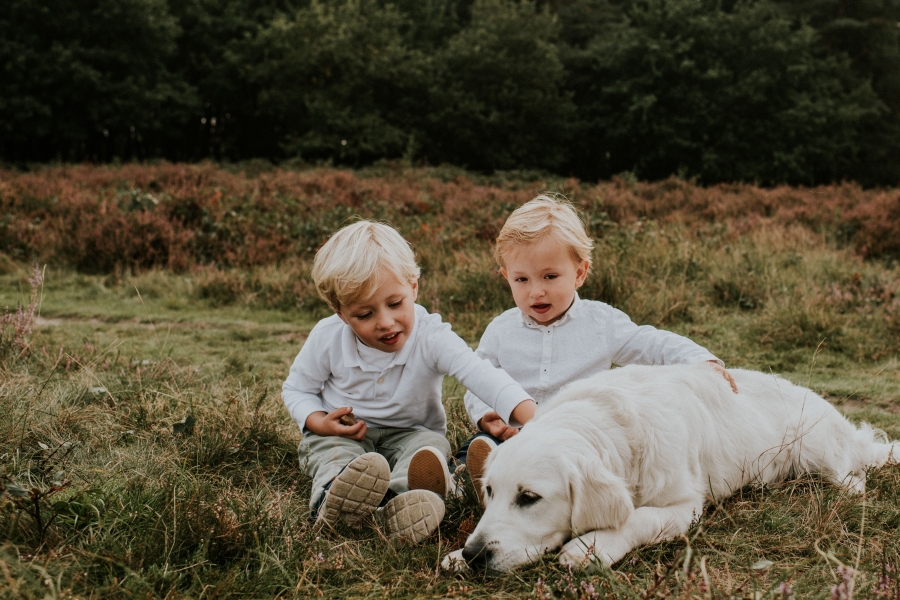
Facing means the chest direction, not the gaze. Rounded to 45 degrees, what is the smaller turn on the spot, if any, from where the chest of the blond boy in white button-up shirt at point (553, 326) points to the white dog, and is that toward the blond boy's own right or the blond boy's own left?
0° — they already face it

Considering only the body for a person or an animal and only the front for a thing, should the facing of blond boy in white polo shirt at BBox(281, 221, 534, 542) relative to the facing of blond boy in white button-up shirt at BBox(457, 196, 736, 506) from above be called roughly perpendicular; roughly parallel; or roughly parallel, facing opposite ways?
roughly parallel

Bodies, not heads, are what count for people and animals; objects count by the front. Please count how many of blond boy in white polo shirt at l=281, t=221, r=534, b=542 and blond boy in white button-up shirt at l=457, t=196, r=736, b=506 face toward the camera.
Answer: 2

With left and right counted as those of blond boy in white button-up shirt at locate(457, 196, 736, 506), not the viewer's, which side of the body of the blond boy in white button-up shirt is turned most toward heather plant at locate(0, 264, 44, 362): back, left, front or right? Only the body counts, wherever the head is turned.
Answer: right

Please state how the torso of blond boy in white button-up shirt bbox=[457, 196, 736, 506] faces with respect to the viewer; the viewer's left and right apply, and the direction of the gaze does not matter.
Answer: facing the viewer

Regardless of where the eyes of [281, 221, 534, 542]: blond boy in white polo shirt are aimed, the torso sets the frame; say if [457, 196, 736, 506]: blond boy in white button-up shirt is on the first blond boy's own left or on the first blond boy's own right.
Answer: on the first blond boy's own left

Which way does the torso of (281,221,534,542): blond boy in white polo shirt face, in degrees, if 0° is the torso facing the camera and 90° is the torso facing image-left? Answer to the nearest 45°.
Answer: approximately 0°

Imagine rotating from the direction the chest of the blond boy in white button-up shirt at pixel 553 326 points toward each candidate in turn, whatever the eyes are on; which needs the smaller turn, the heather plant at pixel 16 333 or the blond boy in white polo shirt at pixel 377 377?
the blond boy in white polo shirt
